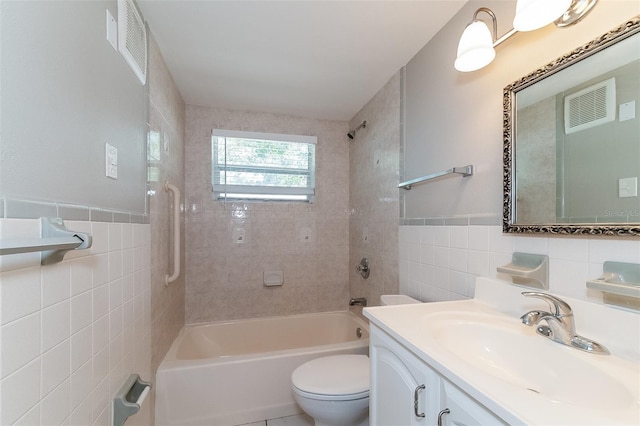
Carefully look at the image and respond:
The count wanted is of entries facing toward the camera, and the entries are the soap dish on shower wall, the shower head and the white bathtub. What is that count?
2

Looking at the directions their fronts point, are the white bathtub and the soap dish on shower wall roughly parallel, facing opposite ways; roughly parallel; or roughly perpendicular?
roughly parallel

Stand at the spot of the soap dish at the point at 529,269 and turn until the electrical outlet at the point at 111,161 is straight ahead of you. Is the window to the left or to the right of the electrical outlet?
right

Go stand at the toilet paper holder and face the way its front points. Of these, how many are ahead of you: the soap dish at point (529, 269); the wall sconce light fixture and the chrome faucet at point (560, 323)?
3

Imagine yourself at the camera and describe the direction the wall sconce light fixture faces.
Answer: facing the viewer and to the left of the viewer

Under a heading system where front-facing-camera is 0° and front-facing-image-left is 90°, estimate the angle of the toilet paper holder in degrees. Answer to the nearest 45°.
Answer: approximately 315°

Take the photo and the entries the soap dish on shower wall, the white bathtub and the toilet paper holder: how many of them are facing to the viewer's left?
0

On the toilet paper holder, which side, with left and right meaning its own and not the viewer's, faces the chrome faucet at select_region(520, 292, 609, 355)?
front

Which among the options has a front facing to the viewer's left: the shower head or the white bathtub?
the shower head

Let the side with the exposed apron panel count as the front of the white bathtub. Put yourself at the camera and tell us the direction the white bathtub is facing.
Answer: facing the viewer

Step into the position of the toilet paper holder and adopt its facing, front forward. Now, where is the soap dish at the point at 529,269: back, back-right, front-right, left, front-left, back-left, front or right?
front

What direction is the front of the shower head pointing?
to the viewer's left

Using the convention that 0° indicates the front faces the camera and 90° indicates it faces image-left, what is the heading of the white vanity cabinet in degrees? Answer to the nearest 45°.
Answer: approximately 45°

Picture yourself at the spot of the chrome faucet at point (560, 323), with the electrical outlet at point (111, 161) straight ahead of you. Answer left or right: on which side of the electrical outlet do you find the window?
right

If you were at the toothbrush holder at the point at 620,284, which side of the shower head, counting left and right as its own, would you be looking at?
left
